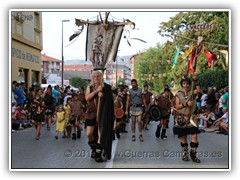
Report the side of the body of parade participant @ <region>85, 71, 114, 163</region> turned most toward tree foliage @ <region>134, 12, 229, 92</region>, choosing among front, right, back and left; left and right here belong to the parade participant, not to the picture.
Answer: back

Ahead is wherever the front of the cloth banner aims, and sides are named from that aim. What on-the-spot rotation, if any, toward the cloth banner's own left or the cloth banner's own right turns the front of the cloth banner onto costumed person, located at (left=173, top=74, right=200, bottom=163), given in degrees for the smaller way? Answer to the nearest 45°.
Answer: approximately 45° to the cloth banner's own left

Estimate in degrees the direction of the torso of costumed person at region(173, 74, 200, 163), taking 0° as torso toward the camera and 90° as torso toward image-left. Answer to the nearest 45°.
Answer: approximately 0°

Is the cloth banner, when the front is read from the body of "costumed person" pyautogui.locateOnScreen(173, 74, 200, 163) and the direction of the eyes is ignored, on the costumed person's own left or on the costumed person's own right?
on the costumed person's own right

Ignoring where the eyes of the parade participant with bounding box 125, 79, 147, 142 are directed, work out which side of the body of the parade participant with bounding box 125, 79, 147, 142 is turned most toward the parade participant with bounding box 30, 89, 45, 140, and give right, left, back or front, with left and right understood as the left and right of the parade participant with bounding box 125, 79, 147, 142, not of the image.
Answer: right

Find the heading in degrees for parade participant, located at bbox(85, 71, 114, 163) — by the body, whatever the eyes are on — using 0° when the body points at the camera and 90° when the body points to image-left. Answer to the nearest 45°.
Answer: approximately 0°

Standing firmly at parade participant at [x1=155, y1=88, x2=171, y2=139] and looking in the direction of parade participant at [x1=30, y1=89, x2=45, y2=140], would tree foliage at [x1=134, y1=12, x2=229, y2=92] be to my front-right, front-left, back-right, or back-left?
back-right

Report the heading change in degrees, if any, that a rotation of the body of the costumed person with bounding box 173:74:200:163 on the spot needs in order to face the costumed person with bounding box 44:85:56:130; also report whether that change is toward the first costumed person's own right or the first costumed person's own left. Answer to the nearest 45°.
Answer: approximately 135° to the first costumed person's own right
